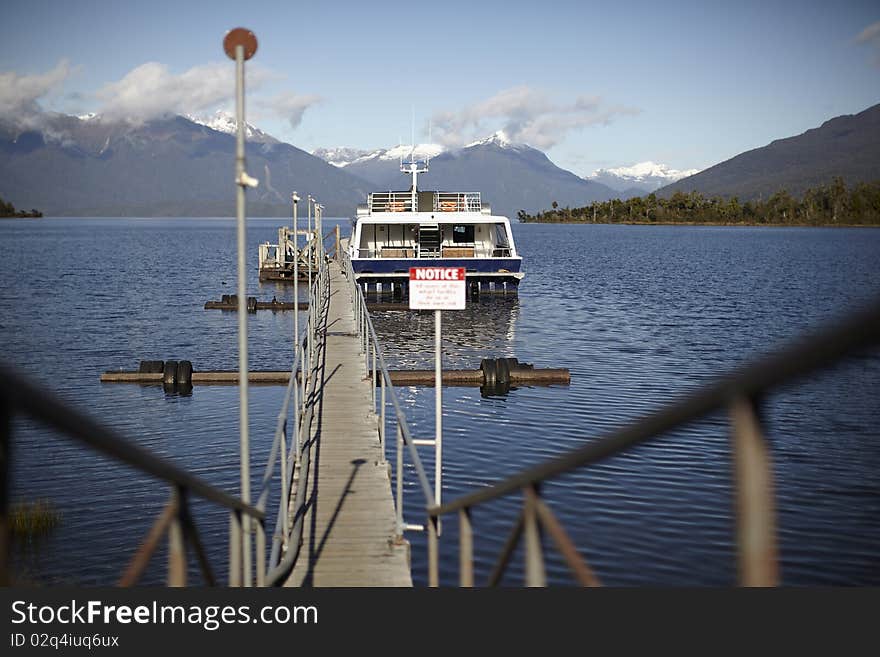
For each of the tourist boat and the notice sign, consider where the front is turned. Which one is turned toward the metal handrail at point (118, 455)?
the notice sign

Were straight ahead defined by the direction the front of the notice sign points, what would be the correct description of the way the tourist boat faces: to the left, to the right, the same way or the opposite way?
the opposite way

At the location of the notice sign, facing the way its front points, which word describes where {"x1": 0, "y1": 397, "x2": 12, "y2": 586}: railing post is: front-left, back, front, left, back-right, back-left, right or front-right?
front

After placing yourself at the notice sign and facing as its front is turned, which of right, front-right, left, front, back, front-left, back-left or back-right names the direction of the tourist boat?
back

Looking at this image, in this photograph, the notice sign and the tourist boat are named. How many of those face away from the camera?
1

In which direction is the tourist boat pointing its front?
away from the camera

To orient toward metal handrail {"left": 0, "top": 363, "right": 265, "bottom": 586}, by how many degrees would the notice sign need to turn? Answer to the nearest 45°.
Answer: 0° — it already faces it

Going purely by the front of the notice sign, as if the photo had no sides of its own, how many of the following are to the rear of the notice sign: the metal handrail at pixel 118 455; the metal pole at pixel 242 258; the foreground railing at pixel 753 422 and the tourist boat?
1

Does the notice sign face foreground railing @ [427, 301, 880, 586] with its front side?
yes
